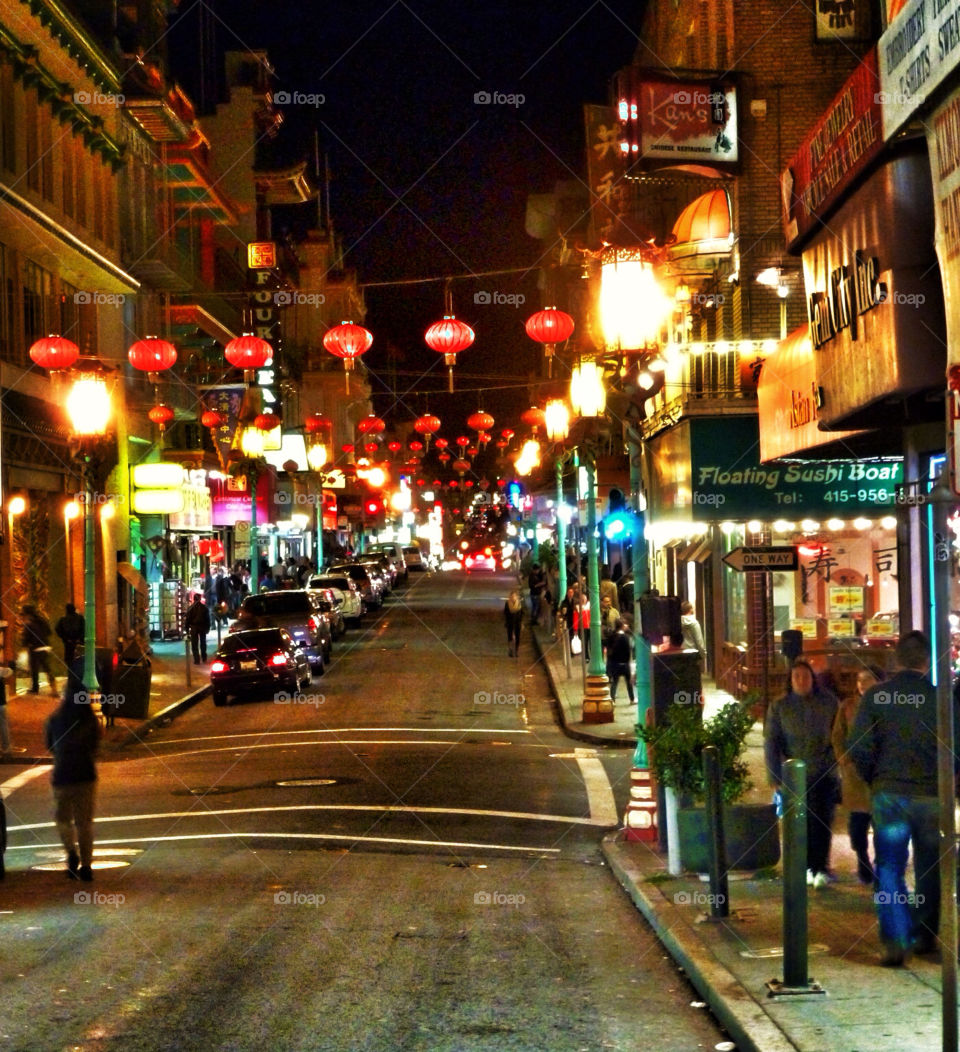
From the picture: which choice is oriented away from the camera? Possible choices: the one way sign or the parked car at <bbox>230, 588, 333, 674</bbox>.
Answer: the parked car

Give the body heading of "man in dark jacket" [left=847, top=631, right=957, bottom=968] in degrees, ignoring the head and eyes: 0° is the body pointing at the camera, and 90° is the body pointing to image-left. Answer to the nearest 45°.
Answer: approximately 180°

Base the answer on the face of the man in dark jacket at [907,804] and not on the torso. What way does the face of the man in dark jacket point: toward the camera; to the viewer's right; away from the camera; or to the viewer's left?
away from the camera

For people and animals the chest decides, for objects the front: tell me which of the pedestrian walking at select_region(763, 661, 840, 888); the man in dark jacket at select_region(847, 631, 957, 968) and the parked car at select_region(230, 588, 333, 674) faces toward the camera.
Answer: the pedestrian walking

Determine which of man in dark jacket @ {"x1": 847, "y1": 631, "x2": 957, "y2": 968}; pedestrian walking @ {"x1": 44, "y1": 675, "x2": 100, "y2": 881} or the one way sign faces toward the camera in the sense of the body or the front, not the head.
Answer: the one way sign

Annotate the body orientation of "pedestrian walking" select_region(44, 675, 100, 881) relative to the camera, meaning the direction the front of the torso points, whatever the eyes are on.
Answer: away from the camera

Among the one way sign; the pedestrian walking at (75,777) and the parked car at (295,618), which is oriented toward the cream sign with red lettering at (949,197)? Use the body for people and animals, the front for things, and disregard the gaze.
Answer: the one way sign

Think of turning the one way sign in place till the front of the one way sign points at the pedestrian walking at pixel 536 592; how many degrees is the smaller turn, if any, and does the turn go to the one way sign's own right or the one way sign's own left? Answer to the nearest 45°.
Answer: approximately 180°

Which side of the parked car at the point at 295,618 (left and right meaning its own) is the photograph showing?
back

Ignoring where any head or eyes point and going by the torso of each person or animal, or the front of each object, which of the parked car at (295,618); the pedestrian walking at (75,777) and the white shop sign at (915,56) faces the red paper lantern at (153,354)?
the pedestrian walking

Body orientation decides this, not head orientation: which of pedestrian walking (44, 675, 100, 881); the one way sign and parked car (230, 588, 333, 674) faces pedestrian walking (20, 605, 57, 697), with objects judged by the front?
pedestrian walking (44, 675, 100, 881)

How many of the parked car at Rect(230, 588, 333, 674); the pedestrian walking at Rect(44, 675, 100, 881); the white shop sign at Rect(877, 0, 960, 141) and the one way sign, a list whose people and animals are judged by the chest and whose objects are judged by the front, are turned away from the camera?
2

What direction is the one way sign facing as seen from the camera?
toward the camera

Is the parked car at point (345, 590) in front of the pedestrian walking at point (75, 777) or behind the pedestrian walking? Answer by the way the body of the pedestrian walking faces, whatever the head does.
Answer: in front

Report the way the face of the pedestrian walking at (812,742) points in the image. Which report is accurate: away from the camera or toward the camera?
toward the camera

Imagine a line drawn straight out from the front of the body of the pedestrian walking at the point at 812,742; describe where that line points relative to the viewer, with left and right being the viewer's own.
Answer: facing the viewer
